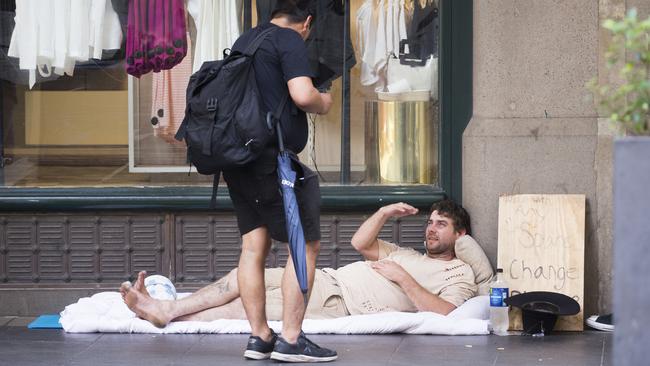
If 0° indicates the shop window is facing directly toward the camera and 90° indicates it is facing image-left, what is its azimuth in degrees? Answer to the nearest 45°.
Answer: approximately 0°

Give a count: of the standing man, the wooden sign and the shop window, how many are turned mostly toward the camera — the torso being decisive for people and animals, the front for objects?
2

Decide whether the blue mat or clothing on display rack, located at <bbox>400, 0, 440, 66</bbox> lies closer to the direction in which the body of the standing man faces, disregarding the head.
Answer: the clothing on display rack

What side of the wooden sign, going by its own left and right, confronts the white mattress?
right
